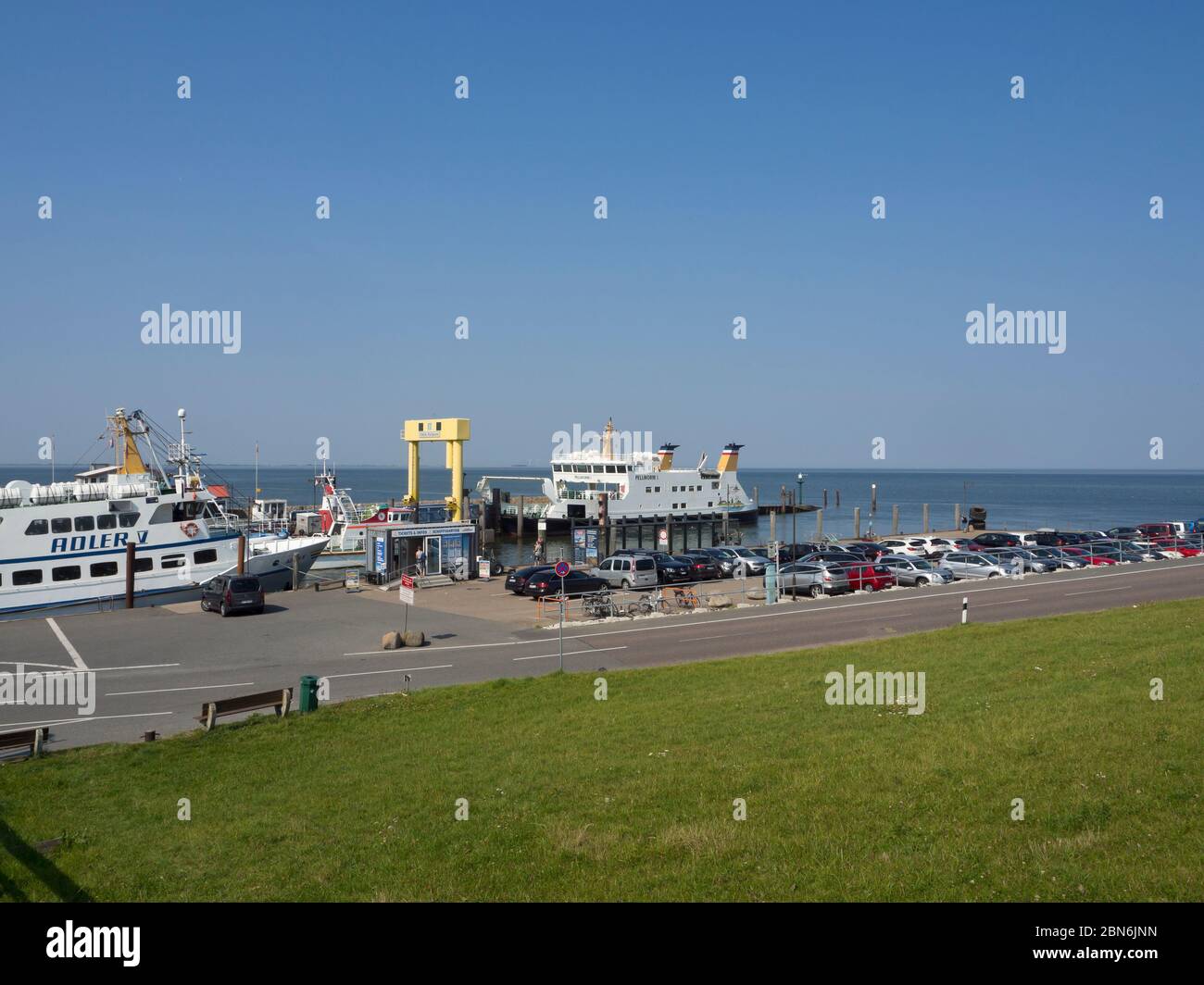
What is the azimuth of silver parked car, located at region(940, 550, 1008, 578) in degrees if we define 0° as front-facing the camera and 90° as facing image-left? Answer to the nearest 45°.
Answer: approximately 315°

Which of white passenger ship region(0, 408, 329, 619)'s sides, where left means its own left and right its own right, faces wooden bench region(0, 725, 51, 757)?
right

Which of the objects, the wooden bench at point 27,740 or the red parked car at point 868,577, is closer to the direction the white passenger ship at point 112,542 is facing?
the red parked car

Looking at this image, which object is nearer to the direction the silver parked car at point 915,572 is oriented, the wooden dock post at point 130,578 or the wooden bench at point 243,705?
the wooden bench

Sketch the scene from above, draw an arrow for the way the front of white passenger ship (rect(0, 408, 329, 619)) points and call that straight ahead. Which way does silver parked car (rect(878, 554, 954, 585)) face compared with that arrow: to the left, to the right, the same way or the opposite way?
to the right

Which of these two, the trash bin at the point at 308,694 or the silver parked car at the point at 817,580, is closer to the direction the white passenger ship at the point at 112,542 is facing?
the silver parked car

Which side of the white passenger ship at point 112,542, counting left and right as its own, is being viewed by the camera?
right
